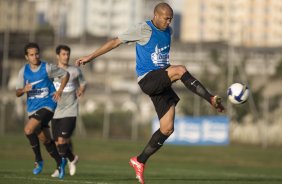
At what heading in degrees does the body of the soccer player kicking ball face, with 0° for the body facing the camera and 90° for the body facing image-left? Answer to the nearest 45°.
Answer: approximately 315°

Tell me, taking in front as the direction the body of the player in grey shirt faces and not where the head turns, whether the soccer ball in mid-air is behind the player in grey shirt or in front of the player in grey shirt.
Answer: in front

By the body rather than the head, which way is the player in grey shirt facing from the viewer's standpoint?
toward the camera

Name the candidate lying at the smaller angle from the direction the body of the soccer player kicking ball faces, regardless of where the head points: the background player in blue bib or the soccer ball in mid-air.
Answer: the soccer ball in mid-air

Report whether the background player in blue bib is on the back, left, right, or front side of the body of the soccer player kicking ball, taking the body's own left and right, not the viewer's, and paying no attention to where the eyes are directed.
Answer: back

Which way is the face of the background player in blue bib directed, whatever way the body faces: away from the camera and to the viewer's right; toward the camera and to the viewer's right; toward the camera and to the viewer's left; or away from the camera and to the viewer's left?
toward the camera and to the viewer's right

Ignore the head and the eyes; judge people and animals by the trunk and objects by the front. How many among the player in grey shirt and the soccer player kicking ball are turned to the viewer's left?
0

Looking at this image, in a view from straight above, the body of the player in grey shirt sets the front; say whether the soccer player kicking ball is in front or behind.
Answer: in front
